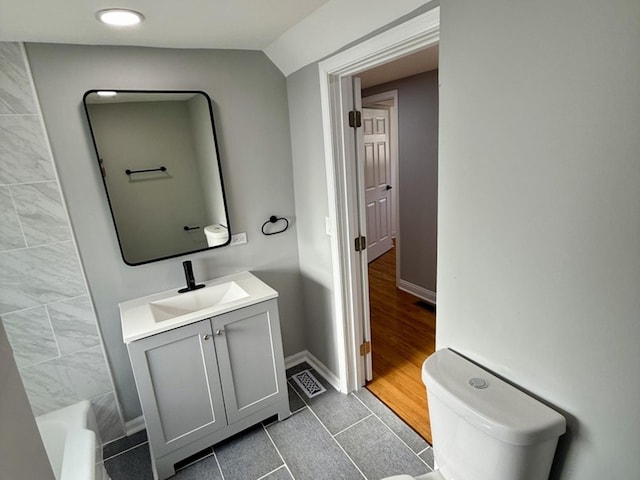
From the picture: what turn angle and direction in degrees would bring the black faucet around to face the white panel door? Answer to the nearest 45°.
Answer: approximately 135° to its left

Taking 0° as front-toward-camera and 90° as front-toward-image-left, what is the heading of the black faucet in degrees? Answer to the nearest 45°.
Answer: approximately 0°

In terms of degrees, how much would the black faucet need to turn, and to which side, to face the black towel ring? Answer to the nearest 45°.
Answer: approximately 90° to its left
